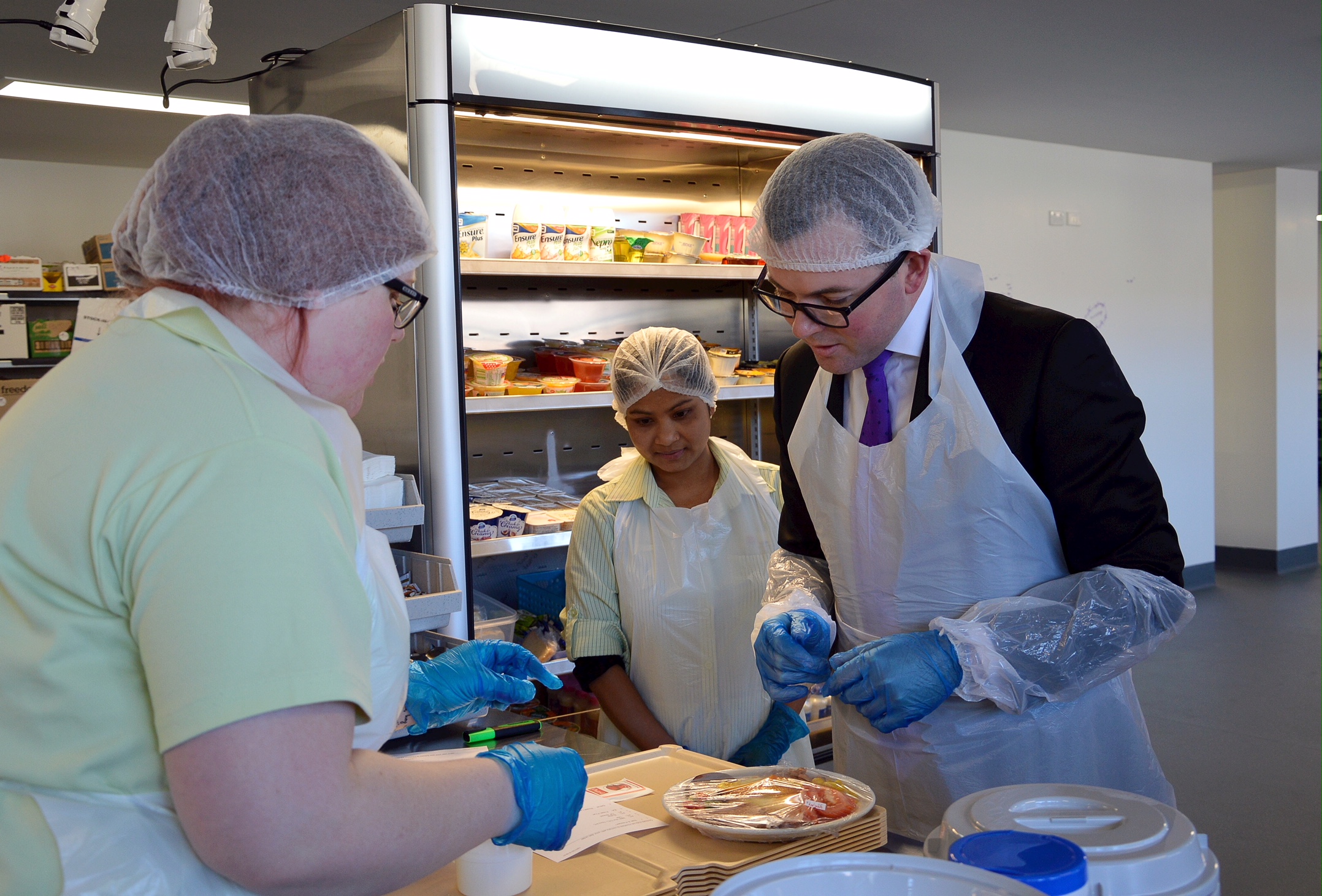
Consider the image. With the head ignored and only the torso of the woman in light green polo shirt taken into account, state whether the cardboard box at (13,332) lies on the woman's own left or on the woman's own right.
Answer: on the woman's own left

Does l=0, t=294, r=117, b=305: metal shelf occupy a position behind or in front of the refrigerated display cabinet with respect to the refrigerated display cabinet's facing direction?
behind

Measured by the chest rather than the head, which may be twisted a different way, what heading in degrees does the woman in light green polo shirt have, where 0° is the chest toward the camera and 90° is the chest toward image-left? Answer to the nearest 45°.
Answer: approximately 270°

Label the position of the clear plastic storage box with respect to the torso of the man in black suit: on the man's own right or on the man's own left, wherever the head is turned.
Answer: on the man's own right

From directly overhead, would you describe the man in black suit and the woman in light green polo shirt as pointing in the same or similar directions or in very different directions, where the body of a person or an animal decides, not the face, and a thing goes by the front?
very different directions

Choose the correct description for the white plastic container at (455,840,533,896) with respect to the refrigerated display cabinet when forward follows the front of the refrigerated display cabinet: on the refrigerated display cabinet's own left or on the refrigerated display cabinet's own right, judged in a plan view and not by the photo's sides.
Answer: on the refrigerated display cabinet's own right

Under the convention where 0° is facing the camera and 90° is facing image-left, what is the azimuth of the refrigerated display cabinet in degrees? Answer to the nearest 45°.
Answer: approximately 315°

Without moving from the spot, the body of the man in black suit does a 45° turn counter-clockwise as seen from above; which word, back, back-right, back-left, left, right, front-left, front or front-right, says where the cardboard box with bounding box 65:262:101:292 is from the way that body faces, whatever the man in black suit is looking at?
back-right

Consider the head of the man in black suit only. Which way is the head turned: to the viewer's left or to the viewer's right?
to the viewer's left

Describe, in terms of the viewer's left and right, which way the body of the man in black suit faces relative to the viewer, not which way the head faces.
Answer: facing the viewer and to the left of the viewer

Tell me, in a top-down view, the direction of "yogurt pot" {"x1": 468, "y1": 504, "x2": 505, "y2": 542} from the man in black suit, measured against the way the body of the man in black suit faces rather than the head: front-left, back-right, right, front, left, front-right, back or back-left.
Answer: right

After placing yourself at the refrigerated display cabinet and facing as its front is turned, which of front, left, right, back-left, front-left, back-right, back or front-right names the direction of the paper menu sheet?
front-right

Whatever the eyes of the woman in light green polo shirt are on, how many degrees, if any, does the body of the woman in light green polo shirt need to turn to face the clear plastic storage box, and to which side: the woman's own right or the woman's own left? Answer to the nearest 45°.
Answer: approximately 90° to the woman's own left

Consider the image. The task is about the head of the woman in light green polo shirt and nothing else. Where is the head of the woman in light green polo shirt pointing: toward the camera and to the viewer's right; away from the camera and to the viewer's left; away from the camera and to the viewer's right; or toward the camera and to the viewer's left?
away from the camera and to the viewer's right

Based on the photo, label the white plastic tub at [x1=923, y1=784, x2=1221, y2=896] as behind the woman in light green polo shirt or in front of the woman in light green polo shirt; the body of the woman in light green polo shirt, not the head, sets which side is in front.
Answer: in front

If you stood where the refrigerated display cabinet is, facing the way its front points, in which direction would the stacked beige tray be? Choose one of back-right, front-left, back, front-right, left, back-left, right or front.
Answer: front-right

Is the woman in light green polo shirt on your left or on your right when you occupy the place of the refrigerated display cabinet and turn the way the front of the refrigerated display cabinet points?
on your right
